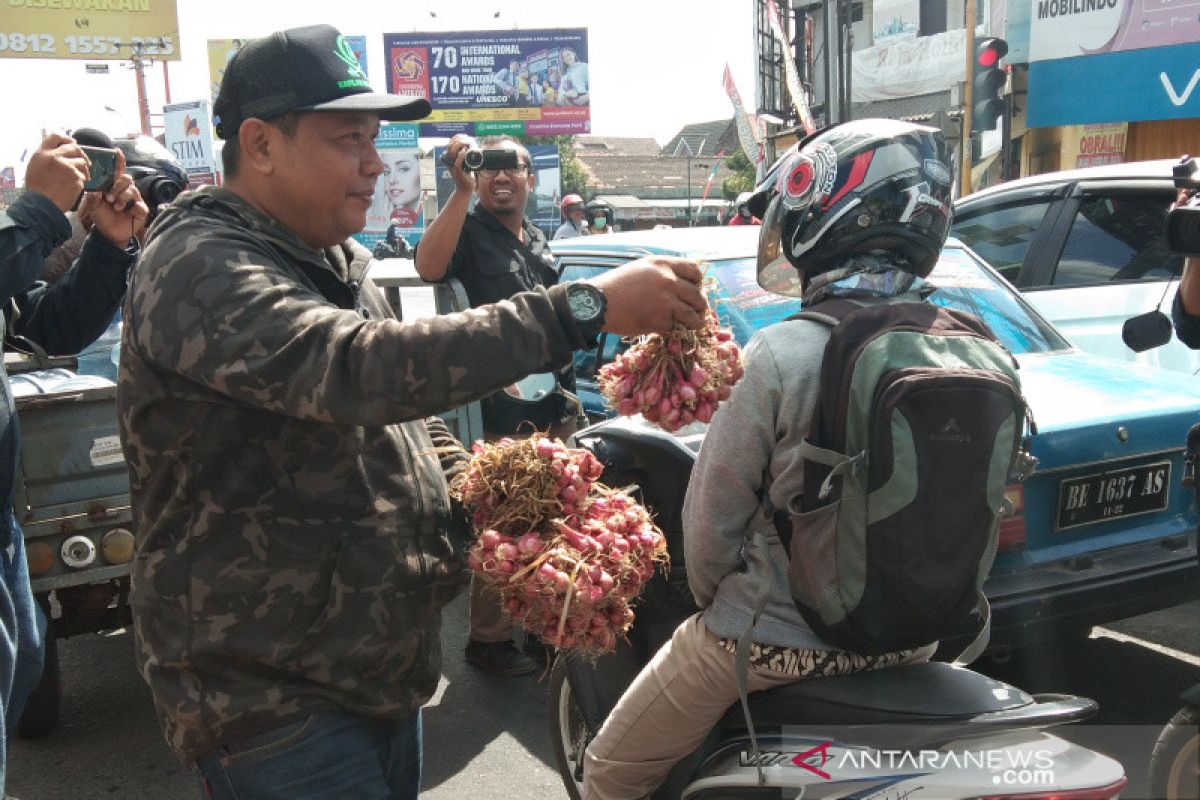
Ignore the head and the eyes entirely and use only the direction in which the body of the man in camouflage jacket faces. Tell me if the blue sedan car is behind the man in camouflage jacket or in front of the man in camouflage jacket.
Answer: in front

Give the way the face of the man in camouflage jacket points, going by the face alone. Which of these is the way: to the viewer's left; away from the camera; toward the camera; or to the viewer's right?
to the viewer's right

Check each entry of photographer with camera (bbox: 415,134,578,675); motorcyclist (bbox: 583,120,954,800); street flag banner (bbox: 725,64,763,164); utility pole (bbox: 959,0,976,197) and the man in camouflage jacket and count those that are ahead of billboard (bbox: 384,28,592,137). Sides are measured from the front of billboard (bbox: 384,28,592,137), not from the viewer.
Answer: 5

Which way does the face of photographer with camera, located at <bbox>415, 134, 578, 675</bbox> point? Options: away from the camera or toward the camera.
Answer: toward the camera

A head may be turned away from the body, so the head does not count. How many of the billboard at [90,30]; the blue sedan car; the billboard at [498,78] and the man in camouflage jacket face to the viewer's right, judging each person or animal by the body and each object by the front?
1

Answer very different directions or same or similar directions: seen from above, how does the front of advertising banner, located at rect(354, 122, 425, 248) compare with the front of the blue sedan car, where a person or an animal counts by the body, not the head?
very different directions

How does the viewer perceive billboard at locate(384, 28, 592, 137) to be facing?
facing the viewer

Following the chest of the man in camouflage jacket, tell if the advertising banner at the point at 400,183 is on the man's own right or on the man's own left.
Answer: on the man's own left

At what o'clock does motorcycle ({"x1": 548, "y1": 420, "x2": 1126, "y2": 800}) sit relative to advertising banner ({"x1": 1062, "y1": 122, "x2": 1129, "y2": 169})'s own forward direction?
The motorcycle is roughly at 12 o'clock from the advertising banner.

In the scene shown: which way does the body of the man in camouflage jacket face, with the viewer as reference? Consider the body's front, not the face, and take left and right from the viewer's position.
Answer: facing to the right of the viewer

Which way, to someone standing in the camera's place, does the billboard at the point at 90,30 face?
facing the viewer

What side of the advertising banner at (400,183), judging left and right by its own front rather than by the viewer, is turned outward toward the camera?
front

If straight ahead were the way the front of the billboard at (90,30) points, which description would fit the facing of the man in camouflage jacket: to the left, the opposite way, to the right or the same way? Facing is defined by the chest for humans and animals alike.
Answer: to the left

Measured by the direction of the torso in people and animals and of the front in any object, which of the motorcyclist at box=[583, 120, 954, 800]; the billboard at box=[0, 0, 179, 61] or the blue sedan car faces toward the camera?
the billboard

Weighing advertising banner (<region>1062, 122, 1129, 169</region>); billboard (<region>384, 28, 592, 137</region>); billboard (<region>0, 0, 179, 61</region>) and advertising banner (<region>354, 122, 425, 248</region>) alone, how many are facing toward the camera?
4

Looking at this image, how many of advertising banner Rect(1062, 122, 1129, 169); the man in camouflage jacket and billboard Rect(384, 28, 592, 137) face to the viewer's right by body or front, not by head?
1
